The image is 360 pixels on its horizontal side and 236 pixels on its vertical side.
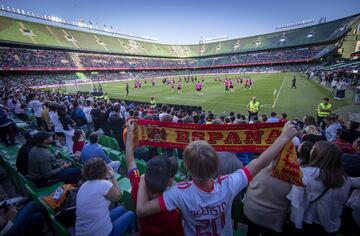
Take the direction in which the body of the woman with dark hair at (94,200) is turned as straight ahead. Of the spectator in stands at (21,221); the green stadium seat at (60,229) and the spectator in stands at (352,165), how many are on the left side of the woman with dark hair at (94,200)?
2

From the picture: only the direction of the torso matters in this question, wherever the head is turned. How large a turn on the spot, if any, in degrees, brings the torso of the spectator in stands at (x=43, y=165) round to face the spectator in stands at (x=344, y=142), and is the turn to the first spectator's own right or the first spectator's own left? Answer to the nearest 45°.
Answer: approximately 45° to the first spectator's own right

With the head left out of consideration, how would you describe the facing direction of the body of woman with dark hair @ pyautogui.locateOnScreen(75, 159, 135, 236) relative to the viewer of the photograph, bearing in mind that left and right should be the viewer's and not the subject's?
facing away from the viewer and to the right of the viewer

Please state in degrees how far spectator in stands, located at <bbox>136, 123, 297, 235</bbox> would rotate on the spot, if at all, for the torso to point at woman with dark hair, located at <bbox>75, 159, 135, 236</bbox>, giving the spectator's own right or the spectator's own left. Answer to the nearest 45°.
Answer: approximately 90° to the spectator's own left

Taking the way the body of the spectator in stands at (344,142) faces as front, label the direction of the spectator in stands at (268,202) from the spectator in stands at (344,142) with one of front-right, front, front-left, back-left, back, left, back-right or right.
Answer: back

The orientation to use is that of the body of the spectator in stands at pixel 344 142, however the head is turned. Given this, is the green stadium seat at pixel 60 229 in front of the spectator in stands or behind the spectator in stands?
behind

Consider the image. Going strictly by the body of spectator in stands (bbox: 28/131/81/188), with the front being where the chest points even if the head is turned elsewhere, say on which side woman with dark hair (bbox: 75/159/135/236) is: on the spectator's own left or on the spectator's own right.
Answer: on the spectator's own right

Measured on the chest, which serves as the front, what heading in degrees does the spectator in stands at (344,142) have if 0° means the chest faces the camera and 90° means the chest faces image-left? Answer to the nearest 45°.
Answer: approximately 180°

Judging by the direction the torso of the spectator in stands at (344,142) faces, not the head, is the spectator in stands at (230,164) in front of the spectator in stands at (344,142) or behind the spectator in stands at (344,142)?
behind

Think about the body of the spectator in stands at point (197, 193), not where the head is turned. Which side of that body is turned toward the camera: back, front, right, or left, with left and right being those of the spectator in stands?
back

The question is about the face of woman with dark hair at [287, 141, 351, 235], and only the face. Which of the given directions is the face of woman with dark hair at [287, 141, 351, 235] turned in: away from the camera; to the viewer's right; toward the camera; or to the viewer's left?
away from the camera

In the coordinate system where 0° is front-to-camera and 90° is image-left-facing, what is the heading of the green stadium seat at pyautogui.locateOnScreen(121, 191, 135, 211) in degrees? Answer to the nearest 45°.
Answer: approximately 225°

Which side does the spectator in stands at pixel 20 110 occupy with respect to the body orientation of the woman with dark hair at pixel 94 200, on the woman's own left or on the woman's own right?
on the woman's own left
